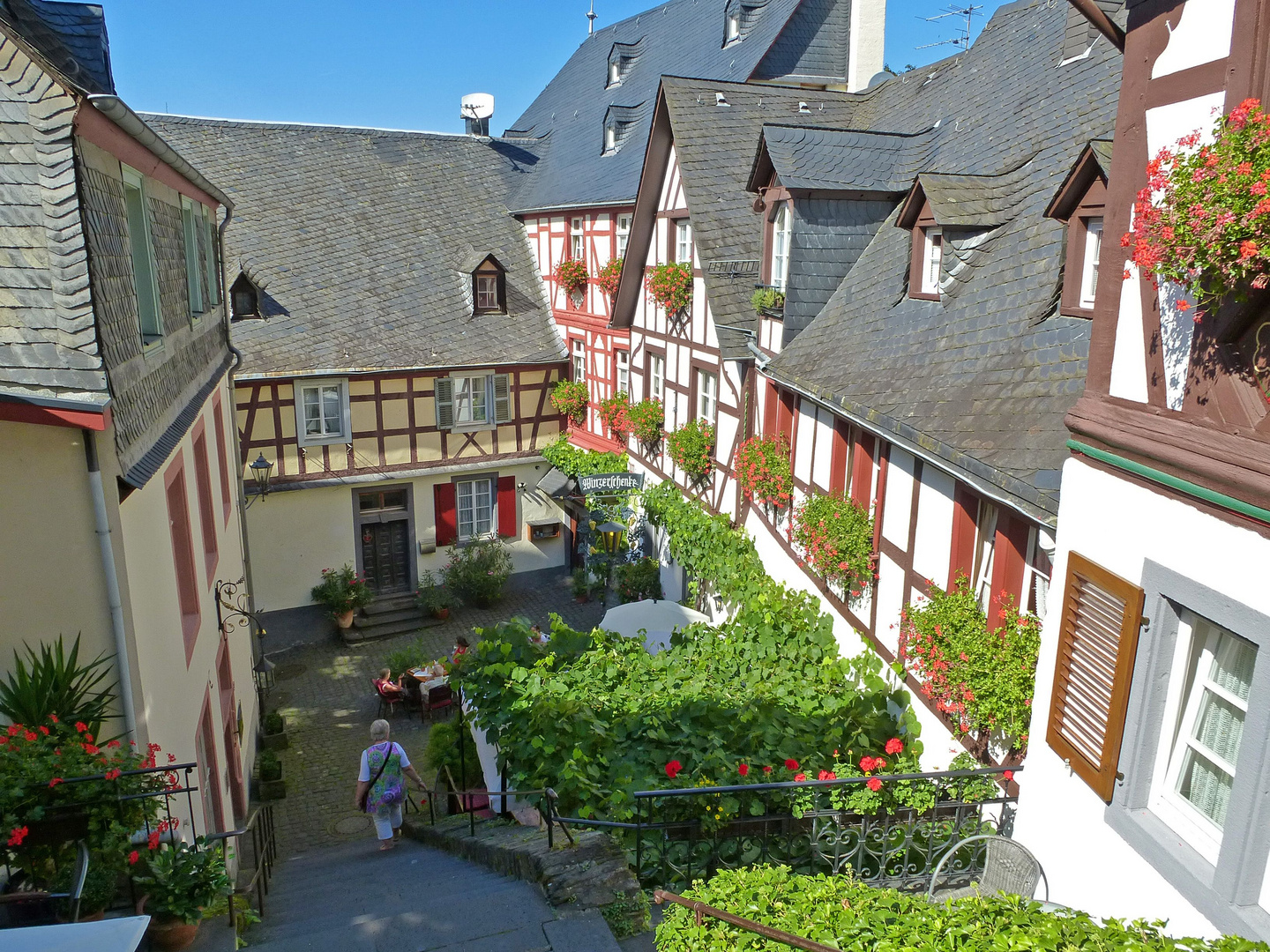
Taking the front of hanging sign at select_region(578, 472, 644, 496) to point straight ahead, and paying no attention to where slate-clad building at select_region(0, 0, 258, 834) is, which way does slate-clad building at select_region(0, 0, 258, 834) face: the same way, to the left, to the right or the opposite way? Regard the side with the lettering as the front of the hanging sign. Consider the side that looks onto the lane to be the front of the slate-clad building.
to the left

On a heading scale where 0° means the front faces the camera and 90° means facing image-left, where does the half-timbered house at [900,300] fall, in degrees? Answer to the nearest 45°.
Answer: approximately 45°

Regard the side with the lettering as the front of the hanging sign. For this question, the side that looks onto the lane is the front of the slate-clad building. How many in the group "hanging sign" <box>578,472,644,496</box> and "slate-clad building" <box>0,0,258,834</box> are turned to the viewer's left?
0

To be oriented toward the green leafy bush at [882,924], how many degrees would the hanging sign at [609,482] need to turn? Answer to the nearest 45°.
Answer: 0° — it already faces it

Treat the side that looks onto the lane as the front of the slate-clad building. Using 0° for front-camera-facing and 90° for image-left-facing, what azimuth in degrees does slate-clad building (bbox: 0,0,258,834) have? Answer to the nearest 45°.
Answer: approximately 315°

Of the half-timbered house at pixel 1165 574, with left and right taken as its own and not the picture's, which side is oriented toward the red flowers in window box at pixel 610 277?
right

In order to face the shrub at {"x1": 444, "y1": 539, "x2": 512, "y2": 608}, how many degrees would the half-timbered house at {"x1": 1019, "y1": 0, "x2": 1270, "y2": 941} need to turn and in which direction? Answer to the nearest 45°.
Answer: approximately 90° to its right

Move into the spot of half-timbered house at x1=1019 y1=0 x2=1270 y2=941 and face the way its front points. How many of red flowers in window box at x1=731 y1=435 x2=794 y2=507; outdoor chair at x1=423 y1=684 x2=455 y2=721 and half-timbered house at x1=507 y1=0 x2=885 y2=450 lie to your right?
3

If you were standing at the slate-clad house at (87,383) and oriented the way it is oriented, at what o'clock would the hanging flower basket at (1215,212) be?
The hanging flower basket is roughly at 12 o'clock from the slate-clad house.

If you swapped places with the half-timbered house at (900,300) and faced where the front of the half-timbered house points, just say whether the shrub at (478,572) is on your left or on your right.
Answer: on your right

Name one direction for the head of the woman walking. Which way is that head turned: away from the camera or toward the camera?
away from the camera

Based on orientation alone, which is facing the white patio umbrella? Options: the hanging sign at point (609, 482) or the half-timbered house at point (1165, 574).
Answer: the hanging sign
